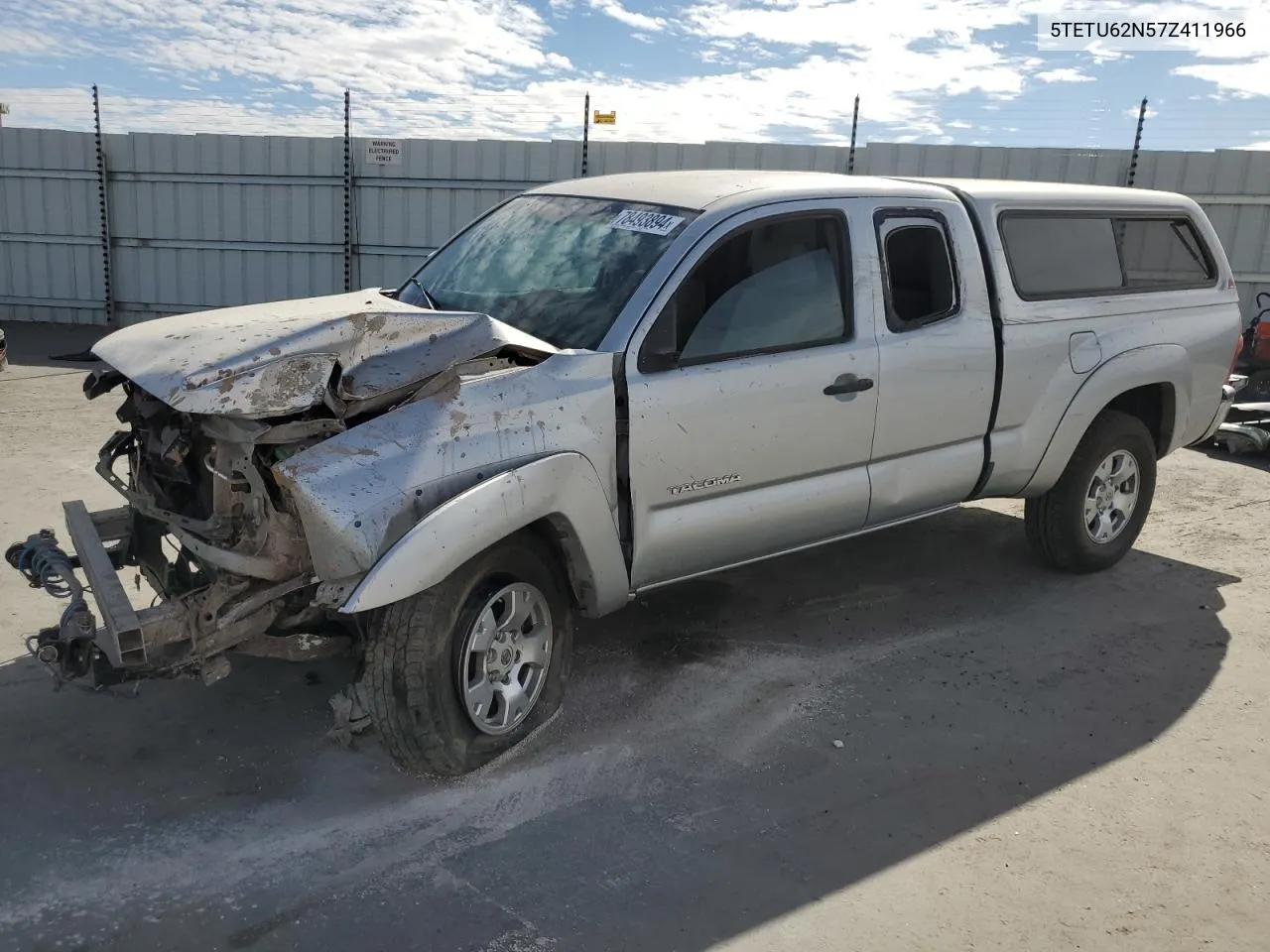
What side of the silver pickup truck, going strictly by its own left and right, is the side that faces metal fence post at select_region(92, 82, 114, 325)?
right

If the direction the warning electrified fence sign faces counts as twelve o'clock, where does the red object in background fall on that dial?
The red object in background is roughly at 10 o'clock from the warning electrified fence sign.

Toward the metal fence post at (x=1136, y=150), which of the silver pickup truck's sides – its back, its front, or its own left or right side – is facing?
back

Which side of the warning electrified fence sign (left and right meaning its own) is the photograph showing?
front

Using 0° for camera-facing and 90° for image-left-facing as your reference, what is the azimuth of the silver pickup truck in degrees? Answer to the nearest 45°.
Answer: approximately 45°

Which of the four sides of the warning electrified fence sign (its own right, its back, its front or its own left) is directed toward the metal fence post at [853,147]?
left

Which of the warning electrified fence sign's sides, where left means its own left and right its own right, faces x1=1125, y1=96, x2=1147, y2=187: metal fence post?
left

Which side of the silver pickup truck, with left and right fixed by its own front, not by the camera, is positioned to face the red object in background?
back

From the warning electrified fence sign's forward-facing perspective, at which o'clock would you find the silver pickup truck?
The silver pickup truck is roughly at 12 o'clock from the warning electrified fence sign.

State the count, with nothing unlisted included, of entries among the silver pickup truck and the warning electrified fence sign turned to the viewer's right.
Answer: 0

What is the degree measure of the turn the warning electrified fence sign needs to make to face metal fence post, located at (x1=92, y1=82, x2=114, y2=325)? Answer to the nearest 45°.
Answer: approximately 90° to its right
